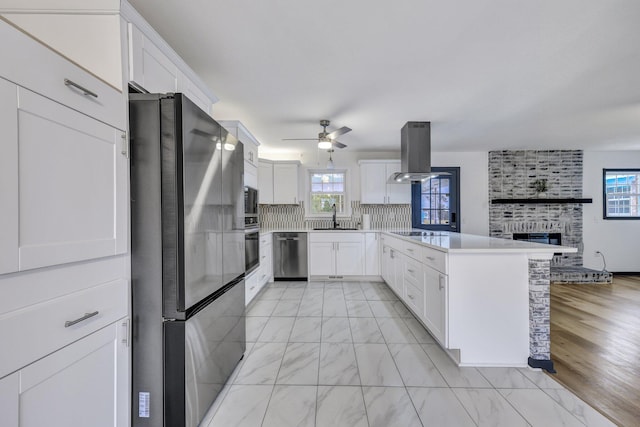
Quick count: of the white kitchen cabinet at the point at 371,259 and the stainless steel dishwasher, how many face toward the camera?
2

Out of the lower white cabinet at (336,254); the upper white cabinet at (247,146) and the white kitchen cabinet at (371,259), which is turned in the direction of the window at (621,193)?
the upper white cabinet

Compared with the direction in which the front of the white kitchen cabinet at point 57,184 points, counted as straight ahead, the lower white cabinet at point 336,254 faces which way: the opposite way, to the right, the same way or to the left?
to the right

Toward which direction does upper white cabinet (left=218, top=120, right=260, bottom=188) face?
to the viewer's right

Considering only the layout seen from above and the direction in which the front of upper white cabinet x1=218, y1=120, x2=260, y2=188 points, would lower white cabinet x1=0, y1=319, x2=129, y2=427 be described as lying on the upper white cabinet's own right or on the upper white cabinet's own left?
on the upper white cabinet's own right

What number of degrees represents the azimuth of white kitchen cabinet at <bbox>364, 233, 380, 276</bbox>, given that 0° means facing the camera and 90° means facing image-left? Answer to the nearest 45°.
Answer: approximately 0°

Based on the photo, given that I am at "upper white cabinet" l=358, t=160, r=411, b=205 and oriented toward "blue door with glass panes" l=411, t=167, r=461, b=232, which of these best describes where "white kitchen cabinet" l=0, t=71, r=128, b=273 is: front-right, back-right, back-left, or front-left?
back-right

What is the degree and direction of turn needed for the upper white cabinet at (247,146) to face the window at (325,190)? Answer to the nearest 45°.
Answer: approximately 45° to its left

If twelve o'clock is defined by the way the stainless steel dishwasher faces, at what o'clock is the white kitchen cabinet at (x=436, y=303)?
The white kitchen cabinet is roughly at 11 o'clock from the stainless steel dishwasher.
